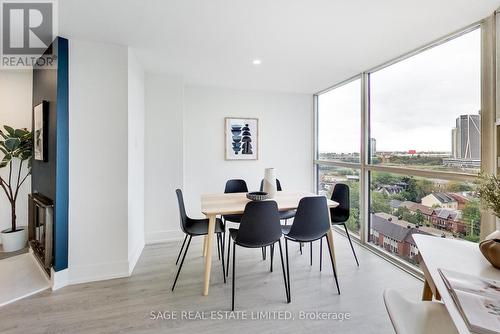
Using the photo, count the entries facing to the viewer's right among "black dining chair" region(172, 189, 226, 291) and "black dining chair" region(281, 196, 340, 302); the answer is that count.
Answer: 1

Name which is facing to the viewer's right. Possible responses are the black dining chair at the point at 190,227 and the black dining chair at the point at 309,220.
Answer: the black dining chair at the point at 190,227

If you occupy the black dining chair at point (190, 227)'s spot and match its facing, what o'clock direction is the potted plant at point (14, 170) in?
The potted plant is roughly at 7 o'clock from the black dining chair.

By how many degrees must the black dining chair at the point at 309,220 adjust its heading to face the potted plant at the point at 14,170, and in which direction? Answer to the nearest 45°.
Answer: approximately 45° to its left

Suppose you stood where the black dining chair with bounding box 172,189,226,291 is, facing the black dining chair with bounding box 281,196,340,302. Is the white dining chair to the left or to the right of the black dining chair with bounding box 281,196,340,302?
right

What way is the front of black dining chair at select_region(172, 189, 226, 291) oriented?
to the viewer's right

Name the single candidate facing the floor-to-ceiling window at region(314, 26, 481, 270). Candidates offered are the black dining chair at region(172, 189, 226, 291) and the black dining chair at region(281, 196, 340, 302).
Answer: the black dining chair at region(172, 189, 226, 291)

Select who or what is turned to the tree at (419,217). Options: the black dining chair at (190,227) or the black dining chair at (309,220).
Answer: the black dining chair at (190,227)

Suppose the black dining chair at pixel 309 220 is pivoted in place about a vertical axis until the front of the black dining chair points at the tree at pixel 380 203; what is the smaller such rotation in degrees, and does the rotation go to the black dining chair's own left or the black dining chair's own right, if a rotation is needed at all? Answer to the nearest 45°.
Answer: approximately 90° to the black dining chair's own right

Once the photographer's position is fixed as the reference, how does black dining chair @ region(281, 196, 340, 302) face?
facing away from the viewer and to the left of the viewer
